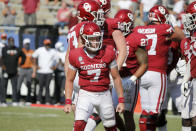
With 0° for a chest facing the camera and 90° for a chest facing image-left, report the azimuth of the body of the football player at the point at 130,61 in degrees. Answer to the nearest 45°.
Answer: approximately 45°

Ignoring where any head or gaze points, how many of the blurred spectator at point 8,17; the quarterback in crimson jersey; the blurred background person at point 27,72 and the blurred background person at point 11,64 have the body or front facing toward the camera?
4

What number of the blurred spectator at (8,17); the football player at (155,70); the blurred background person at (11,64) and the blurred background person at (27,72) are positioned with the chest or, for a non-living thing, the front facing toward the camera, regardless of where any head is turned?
3

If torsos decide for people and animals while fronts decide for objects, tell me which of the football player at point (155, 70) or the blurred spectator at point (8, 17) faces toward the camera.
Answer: the blurred spectator

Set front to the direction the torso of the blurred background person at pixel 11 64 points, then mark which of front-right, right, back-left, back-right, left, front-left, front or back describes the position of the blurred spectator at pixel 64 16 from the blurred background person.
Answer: back-left

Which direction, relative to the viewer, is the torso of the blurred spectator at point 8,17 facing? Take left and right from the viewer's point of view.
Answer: facing the viewer

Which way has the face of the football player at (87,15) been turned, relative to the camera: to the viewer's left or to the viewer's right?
to the viewer's right

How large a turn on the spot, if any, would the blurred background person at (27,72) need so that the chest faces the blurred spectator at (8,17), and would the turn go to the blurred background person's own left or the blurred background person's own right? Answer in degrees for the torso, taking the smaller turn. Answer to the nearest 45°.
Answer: approximately 180°

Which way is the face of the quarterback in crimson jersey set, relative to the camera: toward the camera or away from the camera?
toward the camera

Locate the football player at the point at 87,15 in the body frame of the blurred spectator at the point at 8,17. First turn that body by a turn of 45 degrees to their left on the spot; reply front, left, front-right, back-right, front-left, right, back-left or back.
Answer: front-right

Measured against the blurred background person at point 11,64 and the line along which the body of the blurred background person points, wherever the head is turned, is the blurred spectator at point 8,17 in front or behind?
behind

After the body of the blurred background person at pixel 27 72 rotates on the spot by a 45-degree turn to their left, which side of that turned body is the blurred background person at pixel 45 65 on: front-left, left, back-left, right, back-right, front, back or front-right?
front

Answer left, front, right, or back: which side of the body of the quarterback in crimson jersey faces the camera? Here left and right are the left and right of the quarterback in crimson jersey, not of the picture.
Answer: front

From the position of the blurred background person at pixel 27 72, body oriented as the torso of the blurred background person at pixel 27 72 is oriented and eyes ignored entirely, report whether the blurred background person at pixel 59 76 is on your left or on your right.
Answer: on your left

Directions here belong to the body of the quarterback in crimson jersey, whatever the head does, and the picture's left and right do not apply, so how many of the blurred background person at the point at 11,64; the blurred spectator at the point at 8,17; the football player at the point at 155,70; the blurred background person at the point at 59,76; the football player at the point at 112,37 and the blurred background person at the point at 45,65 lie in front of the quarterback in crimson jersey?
0
